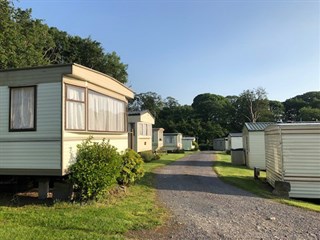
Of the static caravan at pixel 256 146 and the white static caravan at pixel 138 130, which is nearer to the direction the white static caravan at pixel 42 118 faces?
the static caravan

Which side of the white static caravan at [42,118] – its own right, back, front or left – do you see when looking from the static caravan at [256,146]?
left

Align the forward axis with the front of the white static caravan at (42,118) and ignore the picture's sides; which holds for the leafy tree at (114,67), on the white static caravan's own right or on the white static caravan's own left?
on the white static caravan's own left

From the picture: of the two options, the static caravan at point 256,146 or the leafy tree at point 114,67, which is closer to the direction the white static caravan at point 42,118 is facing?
the static caravan

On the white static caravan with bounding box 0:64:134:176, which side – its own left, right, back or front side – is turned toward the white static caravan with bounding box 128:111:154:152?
left

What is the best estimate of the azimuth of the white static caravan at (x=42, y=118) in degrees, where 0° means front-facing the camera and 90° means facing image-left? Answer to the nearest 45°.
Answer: approximately 315°

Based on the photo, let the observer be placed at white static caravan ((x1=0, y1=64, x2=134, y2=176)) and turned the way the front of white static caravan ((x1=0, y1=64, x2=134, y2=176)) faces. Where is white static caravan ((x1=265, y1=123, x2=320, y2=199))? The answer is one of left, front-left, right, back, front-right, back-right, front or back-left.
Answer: front-left

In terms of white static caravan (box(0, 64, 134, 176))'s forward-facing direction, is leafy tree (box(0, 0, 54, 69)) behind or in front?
behind
